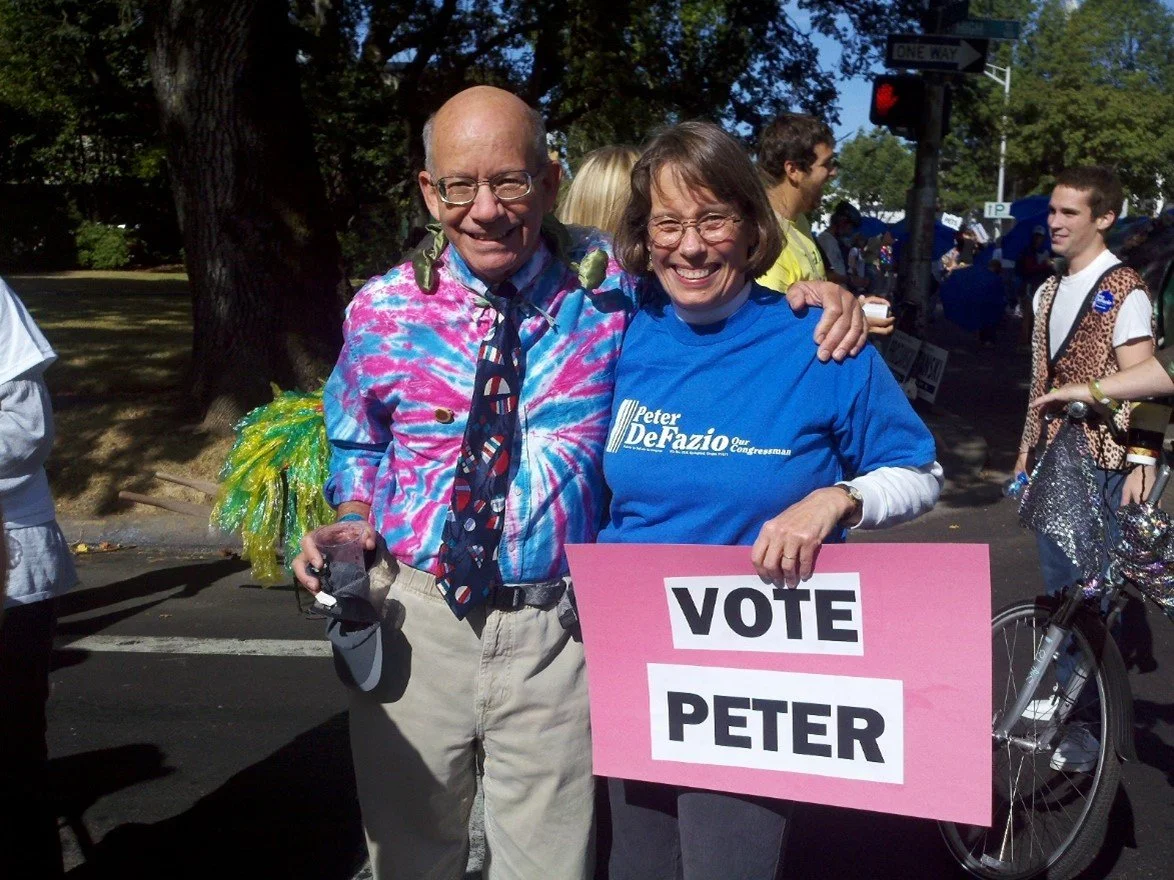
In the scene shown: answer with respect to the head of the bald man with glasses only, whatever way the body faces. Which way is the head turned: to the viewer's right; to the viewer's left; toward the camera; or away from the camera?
toward the camera

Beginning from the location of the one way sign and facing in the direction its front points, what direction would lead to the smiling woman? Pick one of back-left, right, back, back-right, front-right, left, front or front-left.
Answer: front

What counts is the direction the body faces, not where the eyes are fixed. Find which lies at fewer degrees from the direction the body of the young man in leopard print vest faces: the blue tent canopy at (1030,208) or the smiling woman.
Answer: the smiling woman

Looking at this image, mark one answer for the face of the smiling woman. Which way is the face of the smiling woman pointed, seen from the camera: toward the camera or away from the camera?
toward the camera

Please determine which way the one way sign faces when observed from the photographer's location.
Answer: facing the viewer

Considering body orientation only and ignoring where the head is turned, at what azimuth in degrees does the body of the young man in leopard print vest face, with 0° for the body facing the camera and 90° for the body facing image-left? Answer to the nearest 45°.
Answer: approximately 45°

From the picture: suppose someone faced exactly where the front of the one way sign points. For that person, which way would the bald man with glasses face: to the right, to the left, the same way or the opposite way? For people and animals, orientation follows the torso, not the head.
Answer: the same way

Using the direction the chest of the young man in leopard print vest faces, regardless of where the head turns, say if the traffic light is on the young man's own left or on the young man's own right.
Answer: on the young man's own right

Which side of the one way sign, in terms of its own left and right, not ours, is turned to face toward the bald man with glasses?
front

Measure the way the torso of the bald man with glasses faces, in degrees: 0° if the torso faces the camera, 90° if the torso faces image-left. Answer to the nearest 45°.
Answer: approximately 0°

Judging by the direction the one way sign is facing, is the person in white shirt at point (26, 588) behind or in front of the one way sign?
in front

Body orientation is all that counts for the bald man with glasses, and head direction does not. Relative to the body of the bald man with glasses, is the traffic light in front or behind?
behind

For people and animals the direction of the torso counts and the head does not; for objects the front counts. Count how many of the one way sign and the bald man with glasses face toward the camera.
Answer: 2

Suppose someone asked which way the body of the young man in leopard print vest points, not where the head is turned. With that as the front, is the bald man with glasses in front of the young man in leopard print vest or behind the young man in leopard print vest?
in front

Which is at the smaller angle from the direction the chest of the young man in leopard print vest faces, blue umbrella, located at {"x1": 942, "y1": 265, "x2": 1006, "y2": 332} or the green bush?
the green bush

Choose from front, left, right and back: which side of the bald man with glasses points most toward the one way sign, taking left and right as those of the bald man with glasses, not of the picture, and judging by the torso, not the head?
back

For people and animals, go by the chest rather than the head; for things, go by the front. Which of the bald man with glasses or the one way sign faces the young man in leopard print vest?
the one way sign

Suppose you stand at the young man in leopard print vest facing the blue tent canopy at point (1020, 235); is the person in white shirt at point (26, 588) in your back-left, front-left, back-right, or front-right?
back-left
